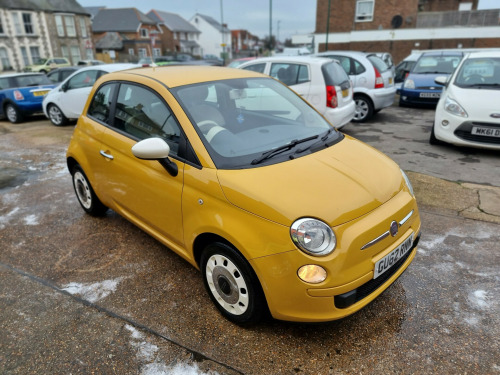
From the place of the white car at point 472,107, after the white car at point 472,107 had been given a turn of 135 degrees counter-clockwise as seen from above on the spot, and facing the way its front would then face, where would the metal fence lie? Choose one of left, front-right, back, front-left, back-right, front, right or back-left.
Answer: front-left

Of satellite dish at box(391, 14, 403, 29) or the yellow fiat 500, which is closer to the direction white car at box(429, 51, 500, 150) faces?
the yellow fiat 500

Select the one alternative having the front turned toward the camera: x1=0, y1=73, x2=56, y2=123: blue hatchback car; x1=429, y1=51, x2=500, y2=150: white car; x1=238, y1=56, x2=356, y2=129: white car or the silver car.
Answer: x1=429, y1=51, x2=500, y2=150: white car

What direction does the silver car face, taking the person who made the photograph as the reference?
facing away from the viewer and to the left of the viewer

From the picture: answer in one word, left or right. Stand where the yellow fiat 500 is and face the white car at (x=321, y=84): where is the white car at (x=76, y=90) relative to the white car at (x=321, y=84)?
left

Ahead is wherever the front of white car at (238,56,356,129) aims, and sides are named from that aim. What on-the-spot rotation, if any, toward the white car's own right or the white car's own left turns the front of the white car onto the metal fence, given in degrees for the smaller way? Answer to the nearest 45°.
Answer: approximately 90° to the white car's own right

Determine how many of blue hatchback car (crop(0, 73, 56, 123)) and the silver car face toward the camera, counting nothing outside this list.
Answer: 0

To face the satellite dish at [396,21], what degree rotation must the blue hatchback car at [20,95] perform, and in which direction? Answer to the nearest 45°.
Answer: approximately 135° to its right

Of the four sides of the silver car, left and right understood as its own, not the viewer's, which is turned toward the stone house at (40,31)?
front

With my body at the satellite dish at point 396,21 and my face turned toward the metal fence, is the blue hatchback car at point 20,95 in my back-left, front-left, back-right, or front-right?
back-right

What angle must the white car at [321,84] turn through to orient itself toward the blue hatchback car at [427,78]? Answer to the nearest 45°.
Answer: approximately 90° to its right

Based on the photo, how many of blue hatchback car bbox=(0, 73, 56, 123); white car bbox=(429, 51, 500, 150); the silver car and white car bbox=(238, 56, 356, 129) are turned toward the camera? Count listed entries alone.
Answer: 1

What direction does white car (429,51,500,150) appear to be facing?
toward the camera

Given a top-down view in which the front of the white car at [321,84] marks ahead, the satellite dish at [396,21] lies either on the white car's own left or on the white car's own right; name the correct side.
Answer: on the white car's own right

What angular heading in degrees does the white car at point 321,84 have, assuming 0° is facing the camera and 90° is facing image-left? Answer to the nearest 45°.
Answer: approximately 135°

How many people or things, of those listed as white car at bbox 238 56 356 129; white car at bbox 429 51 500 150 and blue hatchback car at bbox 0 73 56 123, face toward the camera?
1

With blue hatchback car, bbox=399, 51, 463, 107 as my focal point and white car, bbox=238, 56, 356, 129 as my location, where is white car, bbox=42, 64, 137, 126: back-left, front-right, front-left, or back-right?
back-left

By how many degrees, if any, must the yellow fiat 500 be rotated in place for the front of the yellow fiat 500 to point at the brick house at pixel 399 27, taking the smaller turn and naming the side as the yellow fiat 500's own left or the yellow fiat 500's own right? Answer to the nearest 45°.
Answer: approximately 90° to the yellow fiat 500's own left
